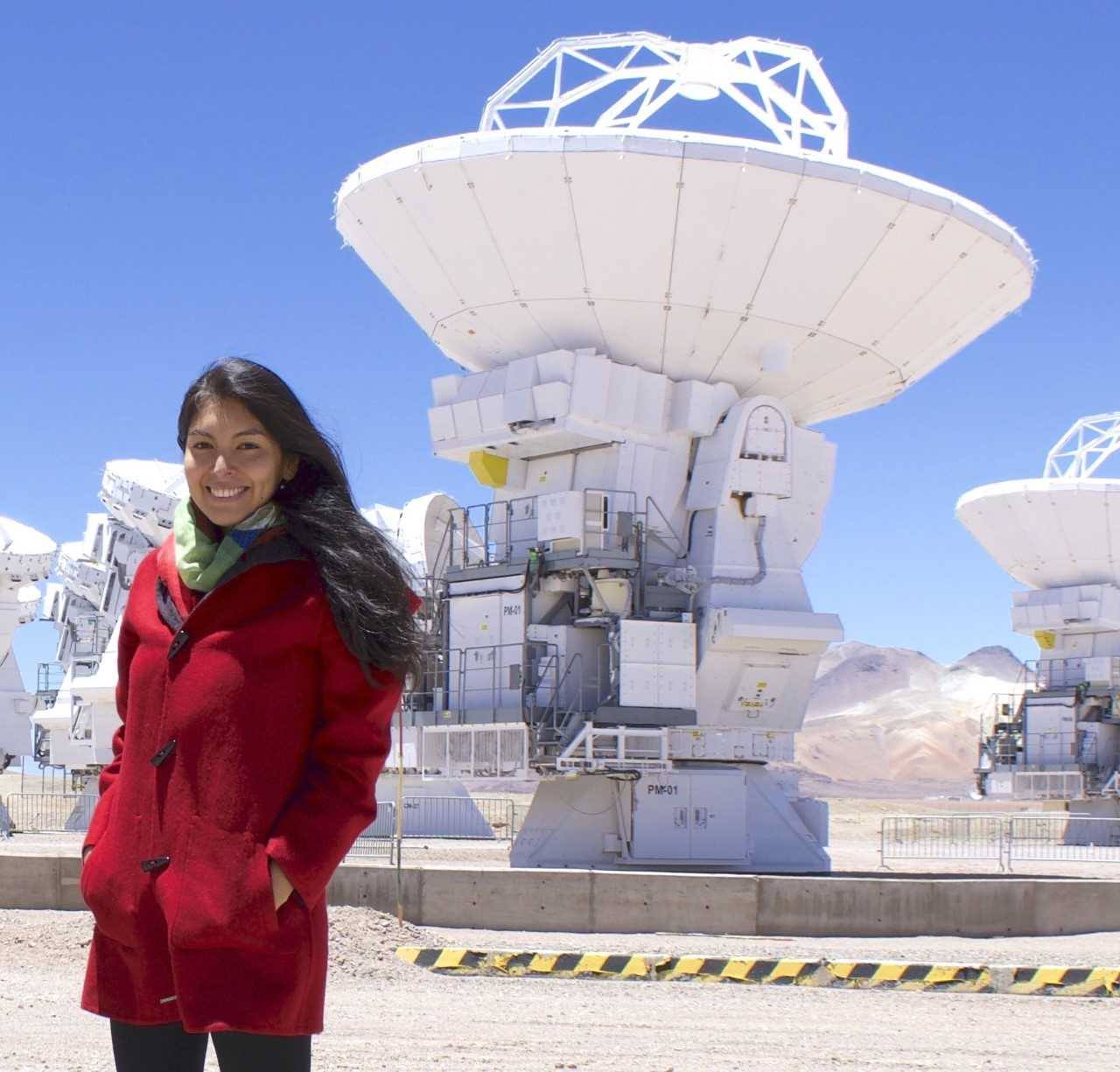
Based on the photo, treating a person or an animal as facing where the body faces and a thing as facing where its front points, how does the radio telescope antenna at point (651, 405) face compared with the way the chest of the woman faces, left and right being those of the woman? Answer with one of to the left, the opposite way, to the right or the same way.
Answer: the opposite way

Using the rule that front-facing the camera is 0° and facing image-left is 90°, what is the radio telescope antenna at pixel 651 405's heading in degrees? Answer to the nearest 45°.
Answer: approximately 225°

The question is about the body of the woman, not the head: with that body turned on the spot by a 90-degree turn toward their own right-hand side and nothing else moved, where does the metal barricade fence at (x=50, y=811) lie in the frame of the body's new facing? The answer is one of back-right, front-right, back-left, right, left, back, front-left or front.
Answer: front-right

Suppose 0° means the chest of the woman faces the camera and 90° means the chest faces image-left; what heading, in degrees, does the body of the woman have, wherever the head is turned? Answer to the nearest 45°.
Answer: approximately 45°

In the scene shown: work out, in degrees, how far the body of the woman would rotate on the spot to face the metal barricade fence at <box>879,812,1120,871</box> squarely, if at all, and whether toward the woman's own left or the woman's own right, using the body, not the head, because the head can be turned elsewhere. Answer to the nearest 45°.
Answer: approximately 180°

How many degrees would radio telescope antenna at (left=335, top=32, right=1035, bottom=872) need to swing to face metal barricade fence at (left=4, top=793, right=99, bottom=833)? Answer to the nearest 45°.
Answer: approximately 90° to its left
